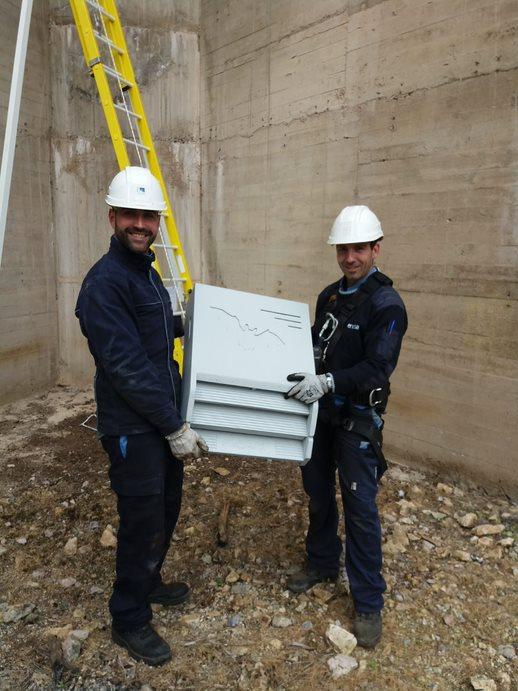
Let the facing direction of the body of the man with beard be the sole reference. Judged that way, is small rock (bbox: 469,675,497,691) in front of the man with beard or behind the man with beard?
in front

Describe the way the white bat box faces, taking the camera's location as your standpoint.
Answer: facing the viewer

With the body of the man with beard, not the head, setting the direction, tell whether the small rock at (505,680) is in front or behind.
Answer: in front

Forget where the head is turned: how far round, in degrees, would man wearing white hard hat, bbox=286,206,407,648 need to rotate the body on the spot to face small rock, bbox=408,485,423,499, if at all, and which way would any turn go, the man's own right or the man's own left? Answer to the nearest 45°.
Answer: approximately 135° to the man's own right

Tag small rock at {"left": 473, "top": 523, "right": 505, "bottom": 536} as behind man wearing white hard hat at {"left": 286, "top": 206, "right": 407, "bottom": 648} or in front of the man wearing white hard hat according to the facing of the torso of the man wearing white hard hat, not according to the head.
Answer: behind

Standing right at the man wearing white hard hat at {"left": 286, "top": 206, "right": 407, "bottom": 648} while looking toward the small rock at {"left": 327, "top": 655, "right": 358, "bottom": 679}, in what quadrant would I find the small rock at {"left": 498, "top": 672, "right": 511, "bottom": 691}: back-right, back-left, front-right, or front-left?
front-left

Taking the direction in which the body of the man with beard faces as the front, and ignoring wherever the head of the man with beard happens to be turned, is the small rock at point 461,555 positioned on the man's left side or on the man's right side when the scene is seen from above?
on the man's left side

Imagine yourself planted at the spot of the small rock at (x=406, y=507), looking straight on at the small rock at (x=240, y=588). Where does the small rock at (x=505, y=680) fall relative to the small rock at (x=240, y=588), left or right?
left

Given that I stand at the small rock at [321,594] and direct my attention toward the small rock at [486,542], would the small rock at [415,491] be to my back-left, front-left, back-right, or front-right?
front-left

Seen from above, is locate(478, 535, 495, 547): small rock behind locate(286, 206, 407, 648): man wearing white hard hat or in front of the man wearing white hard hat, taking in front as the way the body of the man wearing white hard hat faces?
behind

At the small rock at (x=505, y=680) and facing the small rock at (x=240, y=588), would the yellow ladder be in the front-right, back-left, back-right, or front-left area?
front-right

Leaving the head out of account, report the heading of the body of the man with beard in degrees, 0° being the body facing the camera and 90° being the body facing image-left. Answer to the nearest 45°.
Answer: approximately 315°
